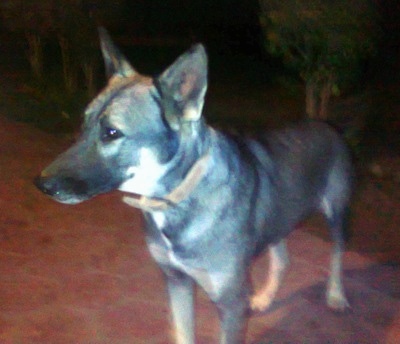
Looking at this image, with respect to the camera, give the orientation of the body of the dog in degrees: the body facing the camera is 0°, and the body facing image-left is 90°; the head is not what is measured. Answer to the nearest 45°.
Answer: approximately 45°
